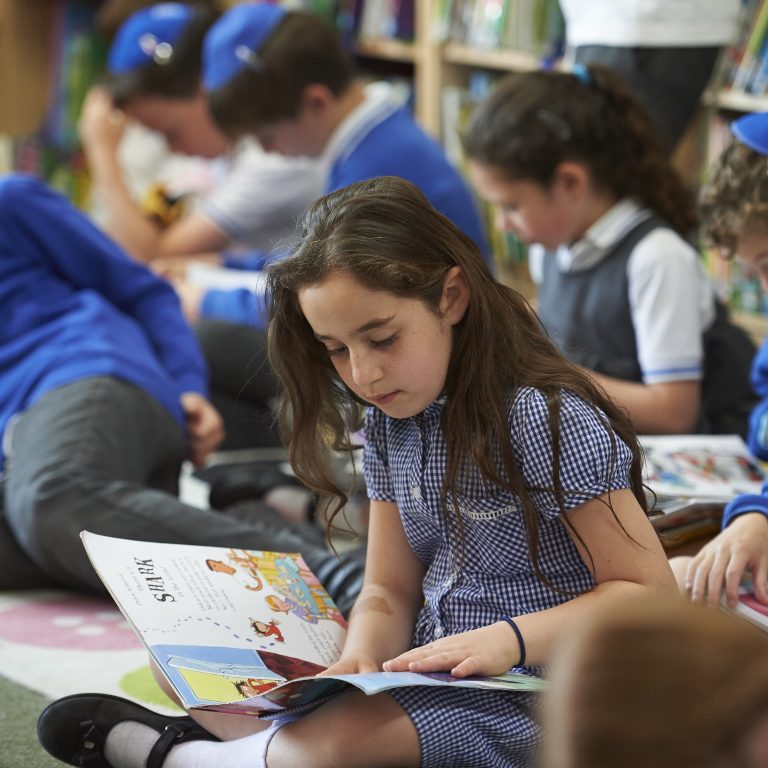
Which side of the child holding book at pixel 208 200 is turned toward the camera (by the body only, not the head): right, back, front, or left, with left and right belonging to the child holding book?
left

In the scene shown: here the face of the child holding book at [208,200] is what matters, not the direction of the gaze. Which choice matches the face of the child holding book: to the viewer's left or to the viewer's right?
to the viewer's left

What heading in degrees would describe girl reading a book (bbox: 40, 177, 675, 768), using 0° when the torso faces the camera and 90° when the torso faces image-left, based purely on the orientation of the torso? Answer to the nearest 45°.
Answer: approximately 45°

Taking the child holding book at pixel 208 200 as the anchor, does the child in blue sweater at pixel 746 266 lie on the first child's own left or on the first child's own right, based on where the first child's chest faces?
on the first child's own left
